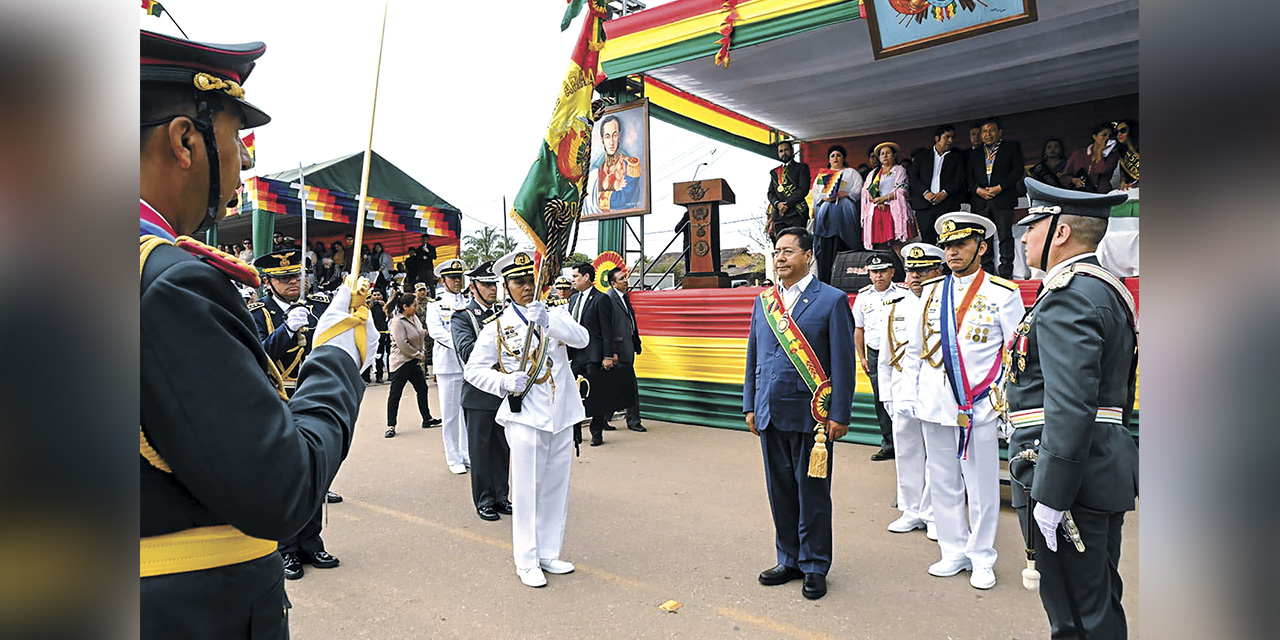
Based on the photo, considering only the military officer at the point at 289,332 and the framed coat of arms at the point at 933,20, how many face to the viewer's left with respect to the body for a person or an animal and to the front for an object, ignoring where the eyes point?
0

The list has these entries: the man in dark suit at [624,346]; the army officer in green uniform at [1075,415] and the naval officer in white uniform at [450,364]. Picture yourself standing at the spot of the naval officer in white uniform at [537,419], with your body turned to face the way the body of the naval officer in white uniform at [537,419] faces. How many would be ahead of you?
1

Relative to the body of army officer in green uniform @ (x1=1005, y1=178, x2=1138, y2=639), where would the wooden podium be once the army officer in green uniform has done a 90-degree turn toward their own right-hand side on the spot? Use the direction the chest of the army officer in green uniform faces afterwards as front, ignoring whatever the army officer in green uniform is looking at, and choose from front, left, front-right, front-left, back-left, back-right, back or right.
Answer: front-left

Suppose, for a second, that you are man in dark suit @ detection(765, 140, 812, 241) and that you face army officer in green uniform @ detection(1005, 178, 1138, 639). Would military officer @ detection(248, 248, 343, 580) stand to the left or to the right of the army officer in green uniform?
right

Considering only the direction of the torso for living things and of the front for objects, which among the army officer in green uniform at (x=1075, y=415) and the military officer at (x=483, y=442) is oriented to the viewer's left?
the army officer in green uniform

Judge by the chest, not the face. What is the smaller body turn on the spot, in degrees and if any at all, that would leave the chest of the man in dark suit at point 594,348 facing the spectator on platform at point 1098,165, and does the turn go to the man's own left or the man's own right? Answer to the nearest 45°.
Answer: approximately 135° to the man's own left

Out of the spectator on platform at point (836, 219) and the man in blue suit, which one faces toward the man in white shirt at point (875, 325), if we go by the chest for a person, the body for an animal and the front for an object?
the spectator on platform

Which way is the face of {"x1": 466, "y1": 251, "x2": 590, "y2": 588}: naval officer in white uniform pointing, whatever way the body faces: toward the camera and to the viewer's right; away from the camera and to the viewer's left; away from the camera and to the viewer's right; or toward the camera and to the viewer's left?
toward the camera and to the viewer's right

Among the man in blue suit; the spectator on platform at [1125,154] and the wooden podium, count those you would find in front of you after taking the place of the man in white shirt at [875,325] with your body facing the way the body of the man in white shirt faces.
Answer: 1

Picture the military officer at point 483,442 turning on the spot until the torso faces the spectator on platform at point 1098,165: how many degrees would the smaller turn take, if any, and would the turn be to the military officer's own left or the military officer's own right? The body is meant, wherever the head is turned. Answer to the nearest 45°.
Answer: approximately 45° to the military officer's own left

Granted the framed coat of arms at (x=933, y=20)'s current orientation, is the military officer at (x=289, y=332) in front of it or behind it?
in front

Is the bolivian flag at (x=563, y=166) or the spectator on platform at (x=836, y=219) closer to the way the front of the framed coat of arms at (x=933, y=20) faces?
the bolivian flag

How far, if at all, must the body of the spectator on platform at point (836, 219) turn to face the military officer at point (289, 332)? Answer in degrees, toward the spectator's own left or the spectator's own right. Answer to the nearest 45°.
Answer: approximately 45° to the spectator's own right
